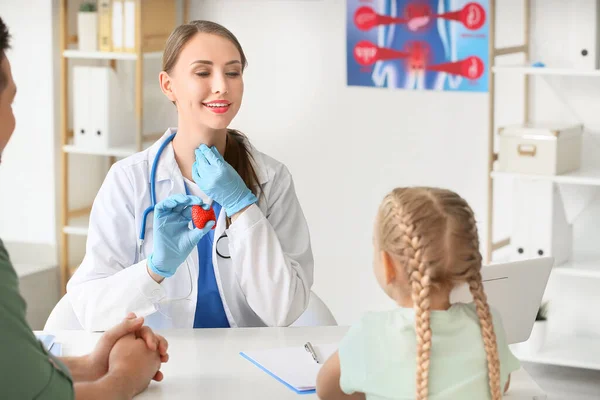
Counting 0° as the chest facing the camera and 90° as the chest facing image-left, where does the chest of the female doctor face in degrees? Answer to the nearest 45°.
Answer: approximately 0°

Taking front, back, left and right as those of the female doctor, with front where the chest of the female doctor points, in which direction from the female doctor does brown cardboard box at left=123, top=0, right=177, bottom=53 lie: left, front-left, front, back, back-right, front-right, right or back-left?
back

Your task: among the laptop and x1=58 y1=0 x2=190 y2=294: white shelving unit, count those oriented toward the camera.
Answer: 1

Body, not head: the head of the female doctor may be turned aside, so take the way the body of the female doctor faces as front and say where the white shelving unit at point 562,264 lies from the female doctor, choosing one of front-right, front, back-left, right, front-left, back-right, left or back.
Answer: back-left

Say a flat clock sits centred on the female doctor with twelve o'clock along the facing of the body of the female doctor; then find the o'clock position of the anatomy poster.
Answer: The anatomy poster is roughly at 7 o'clock from the female doctor.

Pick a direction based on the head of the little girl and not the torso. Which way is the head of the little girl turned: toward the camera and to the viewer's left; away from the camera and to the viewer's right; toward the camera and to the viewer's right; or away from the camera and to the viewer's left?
away from the camera and to the viewer's left

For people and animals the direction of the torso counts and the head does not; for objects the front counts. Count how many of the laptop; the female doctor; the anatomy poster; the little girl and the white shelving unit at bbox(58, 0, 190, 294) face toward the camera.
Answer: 3

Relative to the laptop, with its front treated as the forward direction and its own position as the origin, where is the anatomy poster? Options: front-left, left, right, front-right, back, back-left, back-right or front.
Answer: front-right

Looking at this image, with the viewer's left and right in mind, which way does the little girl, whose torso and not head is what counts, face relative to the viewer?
facing away from the viewer and to the left of the viewer

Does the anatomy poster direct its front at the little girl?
yes

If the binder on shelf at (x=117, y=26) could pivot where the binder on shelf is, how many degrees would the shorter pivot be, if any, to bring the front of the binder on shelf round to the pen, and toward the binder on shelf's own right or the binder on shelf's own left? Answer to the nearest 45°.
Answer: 0° — it already faces it
